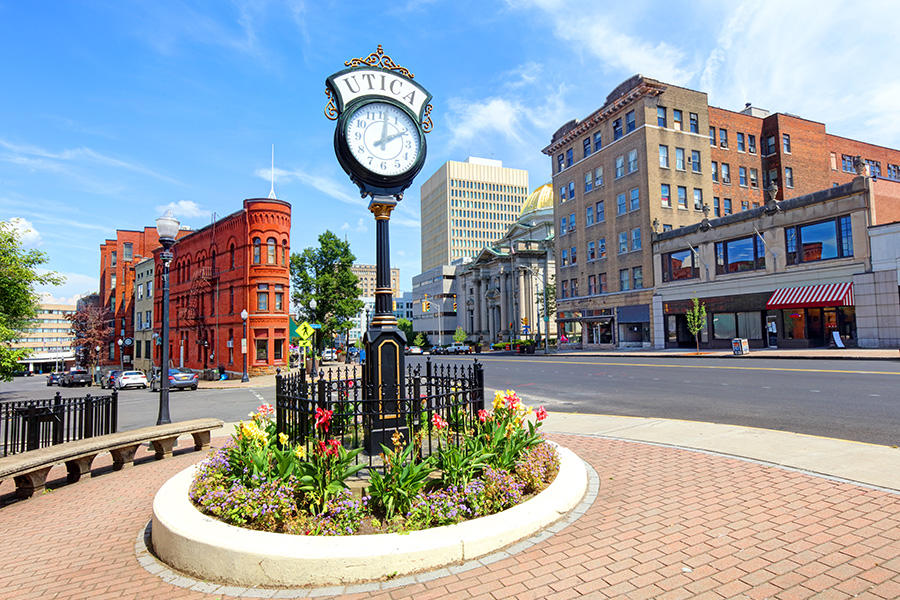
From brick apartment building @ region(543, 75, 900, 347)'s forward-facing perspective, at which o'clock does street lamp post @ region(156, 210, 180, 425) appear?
The street lamp post is roughly at 11 o'clock from the brick apartment building.

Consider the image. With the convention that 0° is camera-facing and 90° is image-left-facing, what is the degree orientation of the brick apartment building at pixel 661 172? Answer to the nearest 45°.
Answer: approximately 45°

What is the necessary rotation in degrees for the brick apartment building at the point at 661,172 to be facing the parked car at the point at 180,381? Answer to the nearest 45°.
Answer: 0° — it already faces it

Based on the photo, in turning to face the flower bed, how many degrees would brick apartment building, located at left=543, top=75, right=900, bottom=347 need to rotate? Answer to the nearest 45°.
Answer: approximately 45° to its left

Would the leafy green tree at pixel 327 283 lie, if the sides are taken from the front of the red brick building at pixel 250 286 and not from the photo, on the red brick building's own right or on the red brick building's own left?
on the red brick building's own left

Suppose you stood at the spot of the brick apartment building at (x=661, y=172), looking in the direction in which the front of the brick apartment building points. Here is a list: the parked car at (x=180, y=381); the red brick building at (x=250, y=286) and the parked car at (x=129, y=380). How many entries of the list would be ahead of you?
3

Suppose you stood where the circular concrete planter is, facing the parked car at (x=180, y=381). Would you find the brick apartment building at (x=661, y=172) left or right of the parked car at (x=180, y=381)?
right

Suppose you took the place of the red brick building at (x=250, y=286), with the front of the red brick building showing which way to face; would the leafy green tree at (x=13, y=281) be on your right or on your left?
on your right

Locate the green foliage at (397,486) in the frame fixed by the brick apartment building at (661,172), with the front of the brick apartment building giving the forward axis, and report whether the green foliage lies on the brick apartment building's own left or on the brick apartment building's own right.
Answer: on the brick apartment building's own left

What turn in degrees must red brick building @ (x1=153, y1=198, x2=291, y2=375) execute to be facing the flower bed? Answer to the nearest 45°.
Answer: approximately 45° to its right

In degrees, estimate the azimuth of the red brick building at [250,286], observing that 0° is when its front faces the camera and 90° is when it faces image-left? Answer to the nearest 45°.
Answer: approximately 315°
